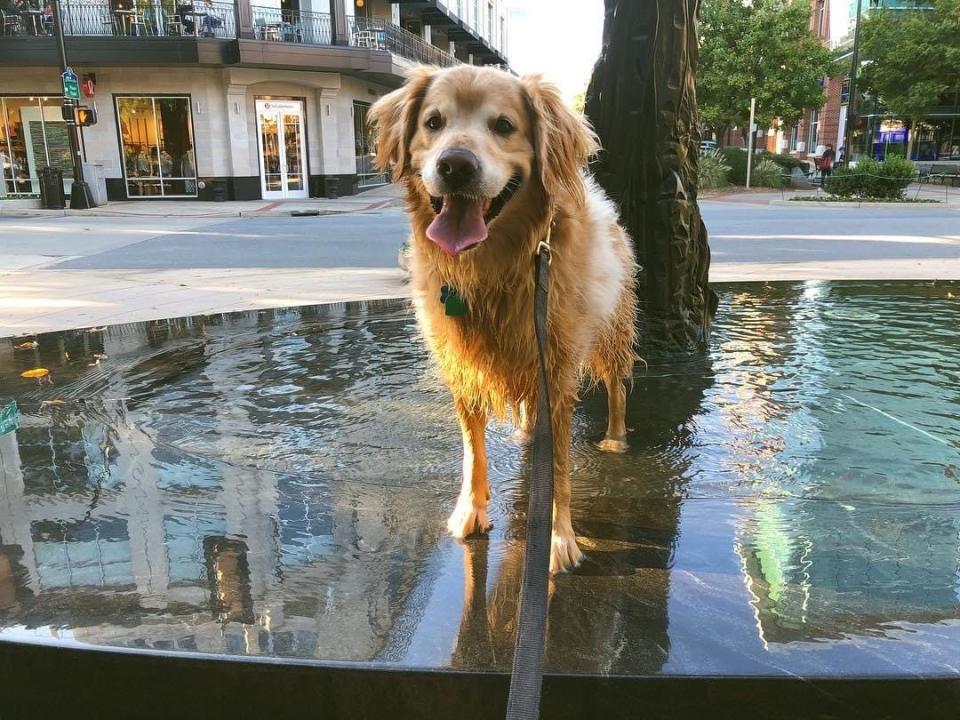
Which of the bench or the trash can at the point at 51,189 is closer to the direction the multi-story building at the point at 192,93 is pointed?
the trash can

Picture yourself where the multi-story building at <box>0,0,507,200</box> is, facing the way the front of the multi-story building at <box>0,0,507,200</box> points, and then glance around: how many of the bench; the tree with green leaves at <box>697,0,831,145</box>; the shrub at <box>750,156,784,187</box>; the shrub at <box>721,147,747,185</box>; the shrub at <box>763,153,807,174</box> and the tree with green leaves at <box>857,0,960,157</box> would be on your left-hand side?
6

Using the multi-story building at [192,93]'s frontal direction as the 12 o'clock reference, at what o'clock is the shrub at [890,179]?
The shrub is roughly at 10 o'clock from the multi-story building.

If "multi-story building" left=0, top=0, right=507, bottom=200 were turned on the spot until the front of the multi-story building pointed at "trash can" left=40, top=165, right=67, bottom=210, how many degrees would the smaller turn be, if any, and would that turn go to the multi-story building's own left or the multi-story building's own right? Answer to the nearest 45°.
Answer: approximately 45° to the multi-story building's own right

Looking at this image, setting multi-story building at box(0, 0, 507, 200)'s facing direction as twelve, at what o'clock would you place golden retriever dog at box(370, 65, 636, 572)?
The golden retriever dog is roughly at 12 o'clock from the multi-story building.

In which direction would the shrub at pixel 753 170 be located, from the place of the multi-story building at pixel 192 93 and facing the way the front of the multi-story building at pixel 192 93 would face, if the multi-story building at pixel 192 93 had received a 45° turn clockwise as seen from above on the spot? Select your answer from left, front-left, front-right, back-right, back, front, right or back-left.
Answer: back-left

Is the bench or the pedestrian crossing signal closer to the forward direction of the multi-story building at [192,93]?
the pedestrian crossing signal

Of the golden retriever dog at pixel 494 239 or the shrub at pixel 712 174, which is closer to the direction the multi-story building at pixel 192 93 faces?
the golden retriever dog

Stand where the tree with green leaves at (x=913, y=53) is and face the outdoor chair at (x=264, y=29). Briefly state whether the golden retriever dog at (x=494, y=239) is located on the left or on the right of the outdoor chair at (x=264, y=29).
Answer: left

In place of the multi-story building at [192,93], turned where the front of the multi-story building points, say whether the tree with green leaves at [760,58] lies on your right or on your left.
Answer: on your left

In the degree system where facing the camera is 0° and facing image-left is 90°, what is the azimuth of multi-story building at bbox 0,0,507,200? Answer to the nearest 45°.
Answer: approximately 0°

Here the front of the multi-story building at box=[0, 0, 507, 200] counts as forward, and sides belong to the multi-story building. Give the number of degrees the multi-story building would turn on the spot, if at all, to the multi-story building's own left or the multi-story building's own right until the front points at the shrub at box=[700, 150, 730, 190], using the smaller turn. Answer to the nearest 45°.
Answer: approximately 90° to the multi-story building's own left

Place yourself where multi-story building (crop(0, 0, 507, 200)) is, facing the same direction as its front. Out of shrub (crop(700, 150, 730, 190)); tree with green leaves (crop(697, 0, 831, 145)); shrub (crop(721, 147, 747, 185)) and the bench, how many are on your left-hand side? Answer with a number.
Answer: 4
